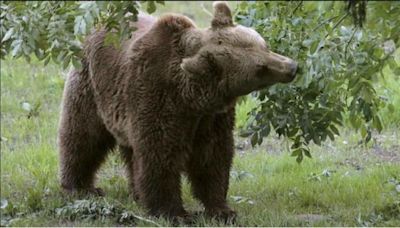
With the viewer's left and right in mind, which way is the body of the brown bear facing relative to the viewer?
facing the viewer and to the right of the viewer
